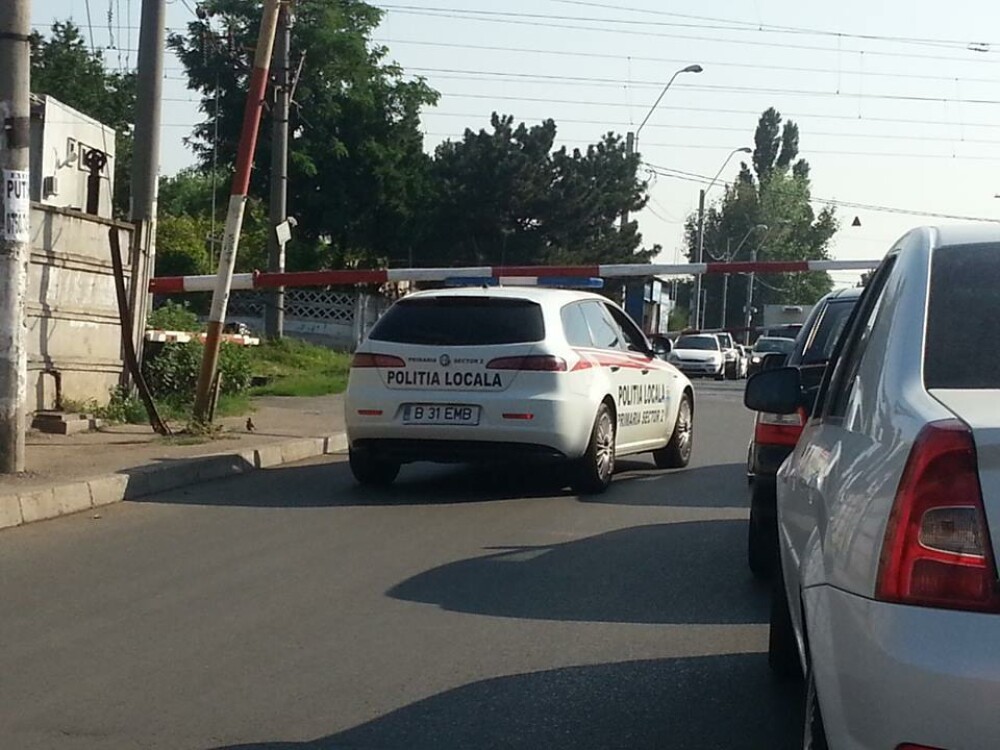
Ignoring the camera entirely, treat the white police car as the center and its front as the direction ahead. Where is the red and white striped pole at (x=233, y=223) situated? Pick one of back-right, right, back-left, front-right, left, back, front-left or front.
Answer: left

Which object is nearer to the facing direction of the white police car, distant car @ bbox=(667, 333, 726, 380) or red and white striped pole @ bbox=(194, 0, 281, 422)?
the distant car

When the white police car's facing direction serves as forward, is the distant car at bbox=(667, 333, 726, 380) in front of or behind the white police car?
in front

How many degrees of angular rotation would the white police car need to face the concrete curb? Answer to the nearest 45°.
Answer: approximately 135° to its left

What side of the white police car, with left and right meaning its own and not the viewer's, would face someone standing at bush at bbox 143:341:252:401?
left

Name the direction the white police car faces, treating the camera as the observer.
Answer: facing away from the viewer and to the right of the viewer

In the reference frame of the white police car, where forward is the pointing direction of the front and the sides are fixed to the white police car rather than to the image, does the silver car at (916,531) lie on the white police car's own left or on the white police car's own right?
on the white police car's own right

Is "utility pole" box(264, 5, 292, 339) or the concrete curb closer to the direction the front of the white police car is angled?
the utility pole

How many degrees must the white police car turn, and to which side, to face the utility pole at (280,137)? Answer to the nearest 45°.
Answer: approximately 45° to its left

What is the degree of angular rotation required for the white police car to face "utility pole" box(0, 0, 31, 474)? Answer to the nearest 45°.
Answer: approximately 135° to its left

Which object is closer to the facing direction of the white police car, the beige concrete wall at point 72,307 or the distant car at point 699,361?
the distant car

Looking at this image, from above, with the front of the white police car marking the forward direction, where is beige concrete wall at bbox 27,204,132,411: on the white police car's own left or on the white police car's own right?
on the white police car's own left

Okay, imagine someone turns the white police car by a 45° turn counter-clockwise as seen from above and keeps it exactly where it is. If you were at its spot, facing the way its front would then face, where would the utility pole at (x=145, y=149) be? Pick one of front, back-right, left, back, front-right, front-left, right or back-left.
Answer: front-left

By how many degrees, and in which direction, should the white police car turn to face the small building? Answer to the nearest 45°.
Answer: approximately 90° to its left
